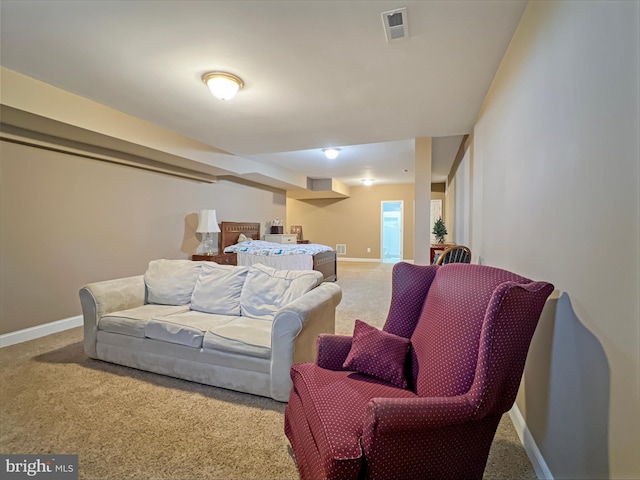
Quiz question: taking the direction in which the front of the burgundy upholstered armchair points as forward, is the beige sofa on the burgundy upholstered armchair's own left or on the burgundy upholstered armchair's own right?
on the burgundy upholstered armchair's own right

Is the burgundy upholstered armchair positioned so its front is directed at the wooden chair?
no

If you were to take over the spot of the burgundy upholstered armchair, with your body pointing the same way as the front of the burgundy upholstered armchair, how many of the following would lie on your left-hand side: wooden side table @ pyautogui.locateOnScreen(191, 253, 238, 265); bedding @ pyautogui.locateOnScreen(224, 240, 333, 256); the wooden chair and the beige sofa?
0

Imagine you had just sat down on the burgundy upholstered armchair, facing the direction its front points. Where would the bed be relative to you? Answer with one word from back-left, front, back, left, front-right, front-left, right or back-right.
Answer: right

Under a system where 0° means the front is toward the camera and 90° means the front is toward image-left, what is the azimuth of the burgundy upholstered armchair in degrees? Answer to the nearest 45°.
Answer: approximately 45°

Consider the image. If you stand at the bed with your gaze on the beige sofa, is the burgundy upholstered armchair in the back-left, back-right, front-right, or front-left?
front-left

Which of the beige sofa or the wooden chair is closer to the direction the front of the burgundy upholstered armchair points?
the beige sofa

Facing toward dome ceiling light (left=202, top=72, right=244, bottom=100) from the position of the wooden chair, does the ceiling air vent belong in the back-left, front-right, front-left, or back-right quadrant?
front-left

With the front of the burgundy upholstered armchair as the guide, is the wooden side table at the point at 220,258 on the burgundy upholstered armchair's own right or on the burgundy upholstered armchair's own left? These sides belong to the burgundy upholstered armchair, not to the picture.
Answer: on the burgundy upholstered armchair's own right

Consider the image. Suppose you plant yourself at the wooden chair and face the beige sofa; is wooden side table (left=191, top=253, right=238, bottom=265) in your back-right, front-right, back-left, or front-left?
front-right

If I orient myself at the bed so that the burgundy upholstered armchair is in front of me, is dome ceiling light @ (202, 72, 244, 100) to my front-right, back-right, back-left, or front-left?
front-right

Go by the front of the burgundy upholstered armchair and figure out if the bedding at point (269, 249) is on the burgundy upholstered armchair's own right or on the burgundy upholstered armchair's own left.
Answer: on the burgundy upholstered armchair's own right
